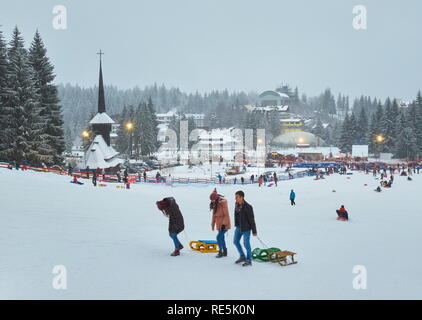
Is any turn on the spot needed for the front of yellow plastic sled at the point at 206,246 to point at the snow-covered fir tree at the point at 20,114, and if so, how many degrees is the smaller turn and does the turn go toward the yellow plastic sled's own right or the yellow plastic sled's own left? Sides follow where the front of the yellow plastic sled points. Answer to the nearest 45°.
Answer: approximately 45° to the yellow plastic sled's own right

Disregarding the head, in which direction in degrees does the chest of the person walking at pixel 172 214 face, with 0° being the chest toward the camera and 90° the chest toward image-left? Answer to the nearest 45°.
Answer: approximately 90°

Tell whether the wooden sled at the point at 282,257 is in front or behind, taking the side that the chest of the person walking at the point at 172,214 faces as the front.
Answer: behind

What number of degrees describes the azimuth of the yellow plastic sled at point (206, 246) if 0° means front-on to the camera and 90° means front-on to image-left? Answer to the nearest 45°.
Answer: approximately 90°

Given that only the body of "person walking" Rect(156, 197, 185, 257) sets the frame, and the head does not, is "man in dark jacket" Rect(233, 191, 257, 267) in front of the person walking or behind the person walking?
behind

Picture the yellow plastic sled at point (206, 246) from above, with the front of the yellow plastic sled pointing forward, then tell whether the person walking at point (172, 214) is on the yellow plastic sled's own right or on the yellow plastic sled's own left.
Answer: on the yellow plastic sled's own left
